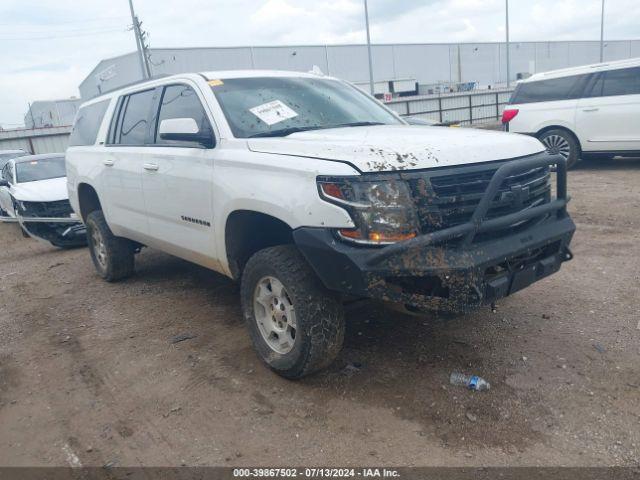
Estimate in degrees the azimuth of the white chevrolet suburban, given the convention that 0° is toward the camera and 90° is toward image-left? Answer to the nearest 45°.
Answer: approximately 315°

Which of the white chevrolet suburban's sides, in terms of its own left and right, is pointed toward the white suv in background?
left

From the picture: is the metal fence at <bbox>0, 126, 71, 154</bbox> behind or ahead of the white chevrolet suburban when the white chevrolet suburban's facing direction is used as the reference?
behind

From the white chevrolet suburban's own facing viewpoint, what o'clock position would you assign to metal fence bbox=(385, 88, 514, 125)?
The metal fence is roughly at 8 o'clock from the white chevrolet suburban.

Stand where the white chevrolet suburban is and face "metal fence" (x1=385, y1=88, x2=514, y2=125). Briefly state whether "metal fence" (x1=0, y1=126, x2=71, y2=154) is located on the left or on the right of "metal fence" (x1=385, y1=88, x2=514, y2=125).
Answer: left
